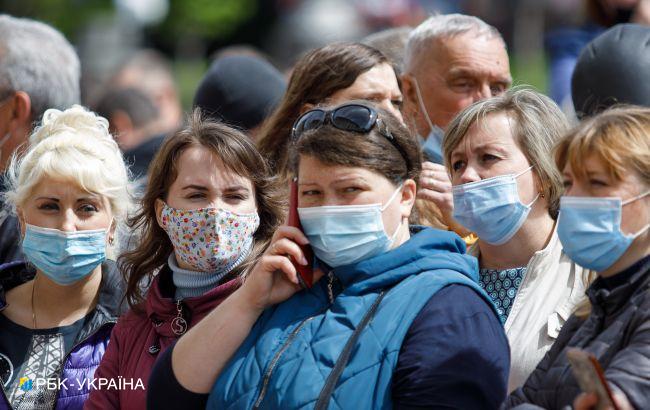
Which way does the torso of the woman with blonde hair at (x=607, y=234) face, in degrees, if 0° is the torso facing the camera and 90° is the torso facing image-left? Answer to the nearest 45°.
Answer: approximately 45°

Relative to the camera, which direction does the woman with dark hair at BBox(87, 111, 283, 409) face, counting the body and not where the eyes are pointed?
toward the camera

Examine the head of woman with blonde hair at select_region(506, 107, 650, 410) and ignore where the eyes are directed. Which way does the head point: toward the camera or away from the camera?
toward the camera

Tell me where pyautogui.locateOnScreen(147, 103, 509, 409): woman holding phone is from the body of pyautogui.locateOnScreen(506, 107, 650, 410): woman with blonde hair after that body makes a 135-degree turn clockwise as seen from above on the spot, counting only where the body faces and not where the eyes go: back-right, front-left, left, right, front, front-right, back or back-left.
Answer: left

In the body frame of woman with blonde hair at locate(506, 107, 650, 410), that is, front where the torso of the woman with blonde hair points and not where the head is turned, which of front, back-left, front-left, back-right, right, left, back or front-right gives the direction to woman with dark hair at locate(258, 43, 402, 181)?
right

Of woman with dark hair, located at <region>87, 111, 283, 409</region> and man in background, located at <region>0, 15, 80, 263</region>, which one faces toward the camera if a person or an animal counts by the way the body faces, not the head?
the woman with dark hair

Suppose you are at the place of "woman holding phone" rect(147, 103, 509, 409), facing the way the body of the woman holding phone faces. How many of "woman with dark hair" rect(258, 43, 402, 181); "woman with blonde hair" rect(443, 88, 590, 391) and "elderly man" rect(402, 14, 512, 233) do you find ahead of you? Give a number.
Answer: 0

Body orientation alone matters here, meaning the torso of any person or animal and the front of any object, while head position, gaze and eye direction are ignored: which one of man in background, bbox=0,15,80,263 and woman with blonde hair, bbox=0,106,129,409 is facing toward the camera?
the woman with blonde hair

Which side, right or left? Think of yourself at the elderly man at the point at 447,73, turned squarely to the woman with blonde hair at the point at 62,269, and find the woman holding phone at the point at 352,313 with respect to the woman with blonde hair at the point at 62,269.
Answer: left

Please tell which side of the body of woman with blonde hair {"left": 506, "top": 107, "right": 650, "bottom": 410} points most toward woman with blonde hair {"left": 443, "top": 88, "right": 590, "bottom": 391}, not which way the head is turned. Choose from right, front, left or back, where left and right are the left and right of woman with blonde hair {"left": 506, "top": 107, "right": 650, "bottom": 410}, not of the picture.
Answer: right

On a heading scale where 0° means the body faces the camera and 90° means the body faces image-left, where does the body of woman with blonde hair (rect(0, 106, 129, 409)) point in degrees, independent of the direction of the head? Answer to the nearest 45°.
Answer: approximately 0°

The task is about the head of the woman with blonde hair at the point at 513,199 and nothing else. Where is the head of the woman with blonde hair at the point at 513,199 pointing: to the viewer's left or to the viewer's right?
to the viewer's left

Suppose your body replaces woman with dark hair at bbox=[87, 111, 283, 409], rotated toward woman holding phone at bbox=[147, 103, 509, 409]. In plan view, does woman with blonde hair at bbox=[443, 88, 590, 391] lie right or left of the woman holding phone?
left

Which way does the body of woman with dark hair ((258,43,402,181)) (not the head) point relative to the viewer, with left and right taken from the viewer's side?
facing the viewer and to the right of the viewer

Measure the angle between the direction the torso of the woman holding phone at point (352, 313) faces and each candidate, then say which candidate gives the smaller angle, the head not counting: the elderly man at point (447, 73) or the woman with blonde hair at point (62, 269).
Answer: the woman with blonde hair

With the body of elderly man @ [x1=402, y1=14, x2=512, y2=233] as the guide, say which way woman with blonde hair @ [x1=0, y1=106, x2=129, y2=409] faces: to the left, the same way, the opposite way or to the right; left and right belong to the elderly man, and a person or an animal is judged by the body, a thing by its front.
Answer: the same way

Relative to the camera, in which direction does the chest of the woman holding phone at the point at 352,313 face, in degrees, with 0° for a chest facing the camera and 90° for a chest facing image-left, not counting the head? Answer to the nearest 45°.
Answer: approximately 45°
